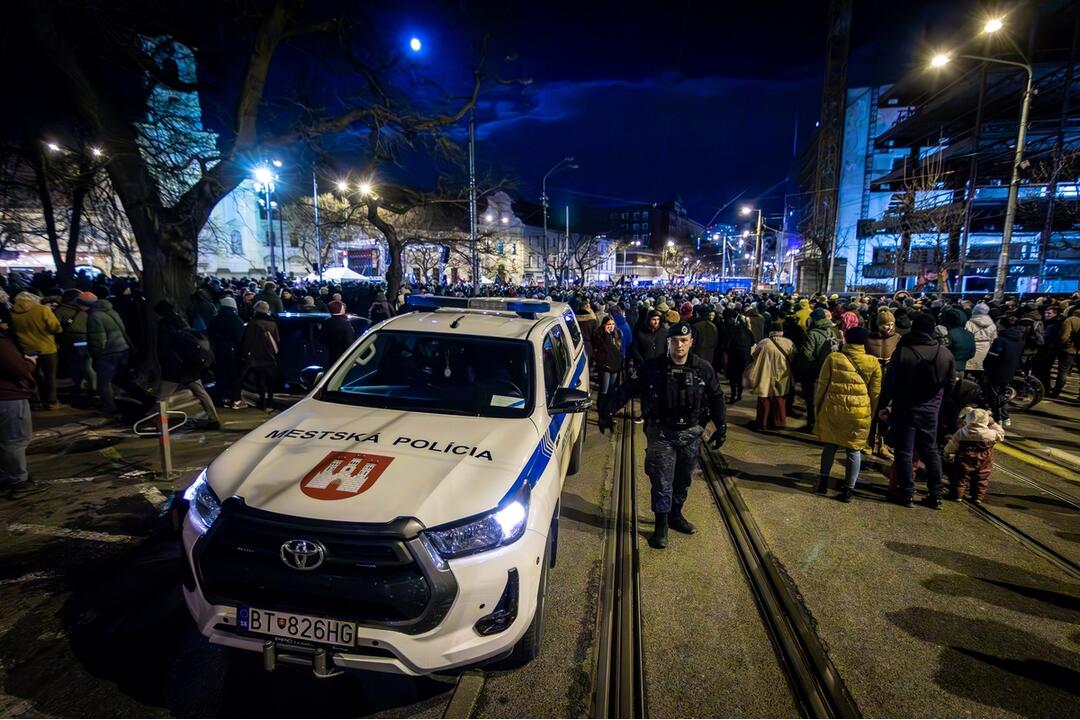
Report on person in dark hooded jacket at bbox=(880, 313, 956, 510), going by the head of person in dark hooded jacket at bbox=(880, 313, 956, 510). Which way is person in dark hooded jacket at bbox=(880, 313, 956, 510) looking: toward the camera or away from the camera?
away from the camera

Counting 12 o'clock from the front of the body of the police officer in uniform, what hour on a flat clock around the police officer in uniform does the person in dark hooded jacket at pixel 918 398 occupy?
The person in dark hooded jacket is roughly at 8 o'clock from the police officer in uniform.

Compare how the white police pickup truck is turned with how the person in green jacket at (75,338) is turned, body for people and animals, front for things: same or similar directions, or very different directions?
very different directions

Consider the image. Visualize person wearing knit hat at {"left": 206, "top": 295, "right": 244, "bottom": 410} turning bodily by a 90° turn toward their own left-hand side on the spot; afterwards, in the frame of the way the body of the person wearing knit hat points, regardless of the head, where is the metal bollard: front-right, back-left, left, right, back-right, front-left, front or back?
left

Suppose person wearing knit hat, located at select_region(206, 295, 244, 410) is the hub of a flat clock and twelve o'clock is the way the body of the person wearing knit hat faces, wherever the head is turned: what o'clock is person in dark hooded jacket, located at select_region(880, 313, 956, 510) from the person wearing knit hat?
The person in dark hooded jacket is roughly at 5 o'clock from the person wearing knit hat.

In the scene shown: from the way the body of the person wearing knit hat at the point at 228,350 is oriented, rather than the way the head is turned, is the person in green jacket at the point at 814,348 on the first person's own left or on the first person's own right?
on the first person's own right

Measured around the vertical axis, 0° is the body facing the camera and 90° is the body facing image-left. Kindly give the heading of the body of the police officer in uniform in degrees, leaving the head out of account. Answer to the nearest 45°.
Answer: approximately 0°

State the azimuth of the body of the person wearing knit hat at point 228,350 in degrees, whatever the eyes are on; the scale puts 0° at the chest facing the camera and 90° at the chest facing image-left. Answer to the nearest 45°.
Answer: approximately 180°

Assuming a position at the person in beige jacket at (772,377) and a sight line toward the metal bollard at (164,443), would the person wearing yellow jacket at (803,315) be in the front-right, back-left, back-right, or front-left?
back-right

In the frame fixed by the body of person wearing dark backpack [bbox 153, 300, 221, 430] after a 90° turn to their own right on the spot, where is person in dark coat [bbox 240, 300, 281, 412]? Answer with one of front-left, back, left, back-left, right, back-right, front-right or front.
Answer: front-right

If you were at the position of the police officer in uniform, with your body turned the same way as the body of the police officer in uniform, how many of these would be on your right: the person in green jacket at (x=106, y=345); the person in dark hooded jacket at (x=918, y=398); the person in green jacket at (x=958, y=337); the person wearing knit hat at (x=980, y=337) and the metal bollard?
2
